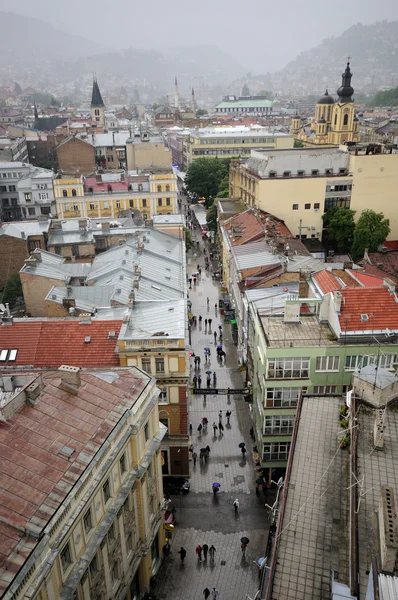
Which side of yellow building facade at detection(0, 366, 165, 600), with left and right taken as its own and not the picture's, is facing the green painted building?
left

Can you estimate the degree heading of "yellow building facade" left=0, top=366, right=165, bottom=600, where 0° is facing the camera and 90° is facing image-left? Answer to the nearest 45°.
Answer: approximately 315°

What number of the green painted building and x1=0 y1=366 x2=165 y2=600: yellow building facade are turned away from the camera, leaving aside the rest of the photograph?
0

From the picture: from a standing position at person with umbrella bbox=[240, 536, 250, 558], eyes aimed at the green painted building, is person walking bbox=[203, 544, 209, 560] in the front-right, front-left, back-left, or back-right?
back-left
